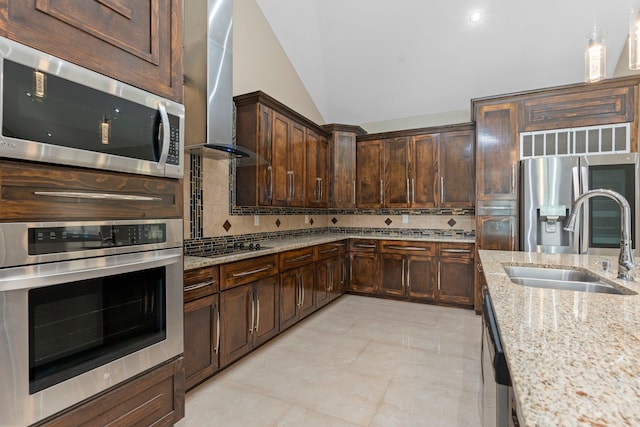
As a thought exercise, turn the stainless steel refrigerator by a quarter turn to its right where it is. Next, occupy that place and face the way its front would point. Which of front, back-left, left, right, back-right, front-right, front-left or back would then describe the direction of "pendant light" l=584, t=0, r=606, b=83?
left

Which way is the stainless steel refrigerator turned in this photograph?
toward the camera

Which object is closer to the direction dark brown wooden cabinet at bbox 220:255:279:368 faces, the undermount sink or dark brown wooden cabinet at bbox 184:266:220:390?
the undermount sink

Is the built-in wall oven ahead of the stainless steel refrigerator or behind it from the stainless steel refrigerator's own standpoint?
ahead

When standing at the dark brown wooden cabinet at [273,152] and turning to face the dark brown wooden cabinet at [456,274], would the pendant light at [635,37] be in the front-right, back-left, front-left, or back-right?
front-right

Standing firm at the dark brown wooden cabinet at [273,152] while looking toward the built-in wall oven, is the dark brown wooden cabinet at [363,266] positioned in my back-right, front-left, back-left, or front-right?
back-left

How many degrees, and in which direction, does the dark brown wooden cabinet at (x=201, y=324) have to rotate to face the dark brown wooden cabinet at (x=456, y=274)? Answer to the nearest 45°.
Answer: approximately 45° to its left

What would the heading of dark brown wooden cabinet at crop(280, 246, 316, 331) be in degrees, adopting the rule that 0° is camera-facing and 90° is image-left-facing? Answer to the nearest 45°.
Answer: approximately 315°

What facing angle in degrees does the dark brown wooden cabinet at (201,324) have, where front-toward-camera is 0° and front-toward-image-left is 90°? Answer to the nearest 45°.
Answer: approximately 315°

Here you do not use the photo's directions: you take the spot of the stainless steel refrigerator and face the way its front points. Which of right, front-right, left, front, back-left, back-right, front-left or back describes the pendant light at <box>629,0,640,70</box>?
front

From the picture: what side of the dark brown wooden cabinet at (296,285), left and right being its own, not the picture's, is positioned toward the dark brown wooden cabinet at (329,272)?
left

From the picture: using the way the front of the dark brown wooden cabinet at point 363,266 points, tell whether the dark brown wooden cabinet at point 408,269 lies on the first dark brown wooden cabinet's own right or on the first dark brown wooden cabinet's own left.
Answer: on the first dark brown wooden cabinet's own left

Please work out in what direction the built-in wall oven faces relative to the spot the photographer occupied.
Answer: facing the viewer and to the right of the viewer

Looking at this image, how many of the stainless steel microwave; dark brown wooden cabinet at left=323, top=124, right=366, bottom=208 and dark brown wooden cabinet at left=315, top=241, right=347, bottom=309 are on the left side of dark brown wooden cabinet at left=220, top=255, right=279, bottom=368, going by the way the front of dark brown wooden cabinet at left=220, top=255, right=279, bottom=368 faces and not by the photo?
2

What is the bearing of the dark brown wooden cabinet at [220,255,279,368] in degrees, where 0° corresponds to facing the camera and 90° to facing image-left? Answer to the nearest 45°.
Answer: approximately 315°

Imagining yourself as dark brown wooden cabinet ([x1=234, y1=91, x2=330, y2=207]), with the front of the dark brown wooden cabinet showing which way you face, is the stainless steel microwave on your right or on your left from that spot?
on your right

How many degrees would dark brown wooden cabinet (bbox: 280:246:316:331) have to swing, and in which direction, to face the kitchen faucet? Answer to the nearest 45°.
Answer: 0° — it already faces it

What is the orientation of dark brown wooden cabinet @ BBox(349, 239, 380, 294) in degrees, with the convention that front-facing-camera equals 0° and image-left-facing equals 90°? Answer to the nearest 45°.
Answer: approximately 0°
